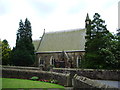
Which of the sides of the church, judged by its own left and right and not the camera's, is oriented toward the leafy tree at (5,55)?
right

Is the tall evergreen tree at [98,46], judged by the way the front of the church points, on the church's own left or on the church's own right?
on the church's own left

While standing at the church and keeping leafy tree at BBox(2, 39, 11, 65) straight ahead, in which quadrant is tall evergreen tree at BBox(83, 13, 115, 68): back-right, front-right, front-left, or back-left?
back-left

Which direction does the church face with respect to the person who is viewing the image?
facing the viewer

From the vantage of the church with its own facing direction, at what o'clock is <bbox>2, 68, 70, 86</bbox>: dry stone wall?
The dry stone wall is roughly at 12 o'clock from the church.
